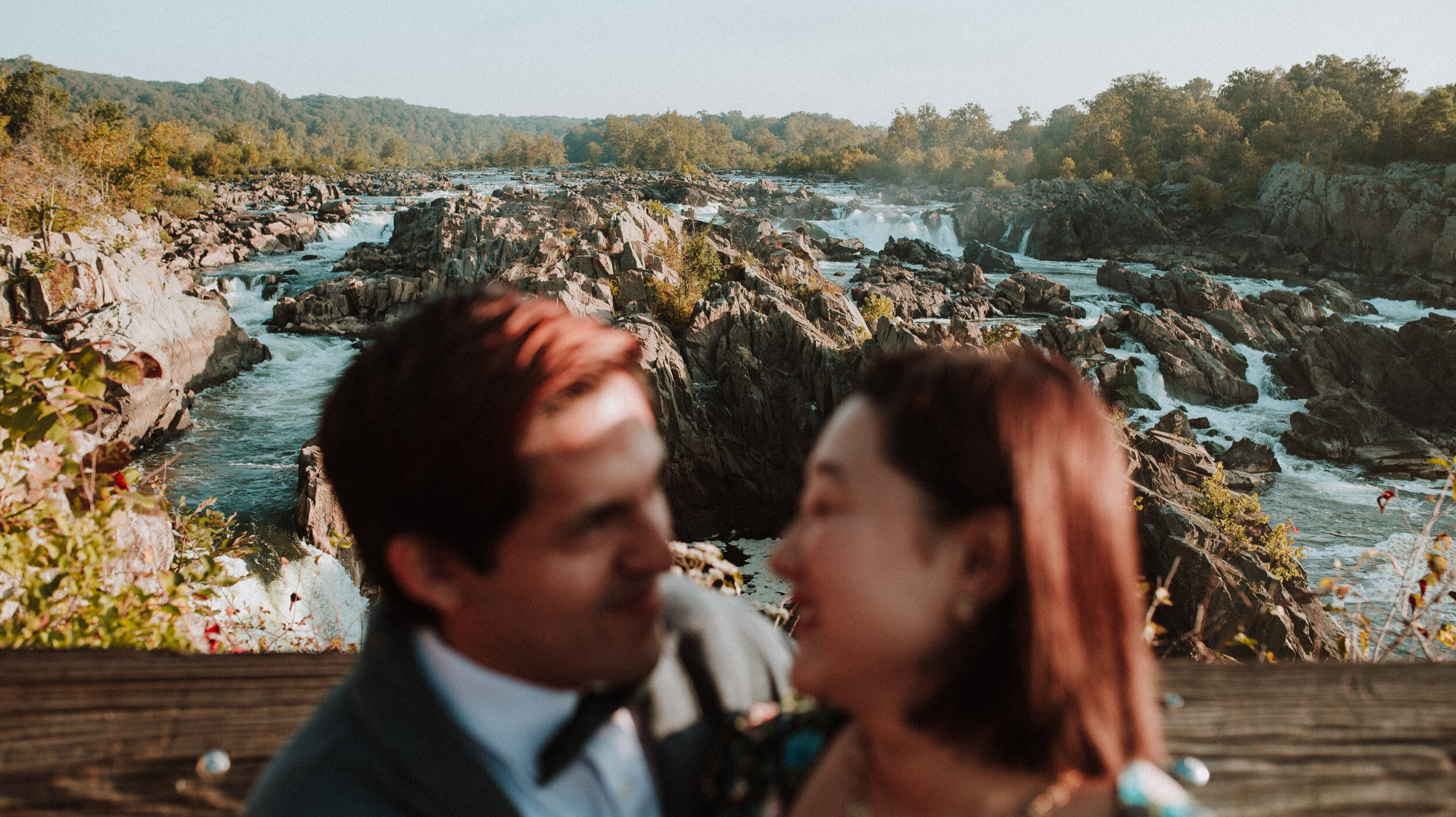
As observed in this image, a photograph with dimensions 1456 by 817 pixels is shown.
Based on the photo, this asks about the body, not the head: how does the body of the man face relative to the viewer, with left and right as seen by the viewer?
facing the viewer and to the right of the viewer

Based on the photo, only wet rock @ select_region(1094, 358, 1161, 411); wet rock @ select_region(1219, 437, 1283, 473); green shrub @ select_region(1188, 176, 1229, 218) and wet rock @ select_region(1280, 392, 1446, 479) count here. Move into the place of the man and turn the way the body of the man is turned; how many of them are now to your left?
4

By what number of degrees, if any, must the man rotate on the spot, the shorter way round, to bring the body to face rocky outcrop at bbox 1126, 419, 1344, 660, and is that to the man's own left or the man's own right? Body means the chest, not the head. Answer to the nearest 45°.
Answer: approximately 90° to the man's own left

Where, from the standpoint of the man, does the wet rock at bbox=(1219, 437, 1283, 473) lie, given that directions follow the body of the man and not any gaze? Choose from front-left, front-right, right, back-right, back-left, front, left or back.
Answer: left

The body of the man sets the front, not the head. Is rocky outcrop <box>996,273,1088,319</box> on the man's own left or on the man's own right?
on the man's own left

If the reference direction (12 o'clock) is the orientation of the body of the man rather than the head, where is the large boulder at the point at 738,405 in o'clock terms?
The large boulder is roughly at 8 o'clock from the man.

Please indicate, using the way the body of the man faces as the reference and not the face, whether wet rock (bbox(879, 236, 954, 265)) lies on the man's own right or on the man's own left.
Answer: on the man's own left

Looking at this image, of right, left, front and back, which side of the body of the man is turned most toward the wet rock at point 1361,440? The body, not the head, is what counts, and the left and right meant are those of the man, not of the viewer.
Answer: left

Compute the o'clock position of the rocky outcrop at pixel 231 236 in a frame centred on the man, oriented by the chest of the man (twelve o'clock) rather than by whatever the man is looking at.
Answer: The rocky outcrop is roughly at 7 o'clock from the man.

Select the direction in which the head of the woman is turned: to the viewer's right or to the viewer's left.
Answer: to the viewer's left

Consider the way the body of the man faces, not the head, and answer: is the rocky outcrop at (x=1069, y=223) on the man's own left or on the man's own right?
on the man's own left

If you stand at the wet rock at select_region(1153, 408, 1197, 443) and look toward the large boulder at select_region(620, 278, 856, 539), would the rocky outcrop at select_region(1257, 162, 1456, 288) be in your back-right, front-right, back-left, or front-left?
back-right

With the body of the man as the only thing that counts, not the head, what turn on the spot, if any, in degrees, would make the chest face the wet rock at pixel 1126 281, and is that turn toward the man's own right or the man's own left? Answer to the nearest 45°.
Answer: approximately 90° to the man's own left

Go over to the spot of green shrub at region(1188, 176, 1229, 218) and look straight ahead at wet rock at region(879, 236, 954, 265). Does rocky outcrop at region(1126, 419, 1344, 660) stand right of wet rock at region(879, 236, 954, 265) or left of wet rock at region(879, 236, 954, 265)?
left

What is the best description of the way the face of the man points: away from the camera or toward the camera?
toward the camera
